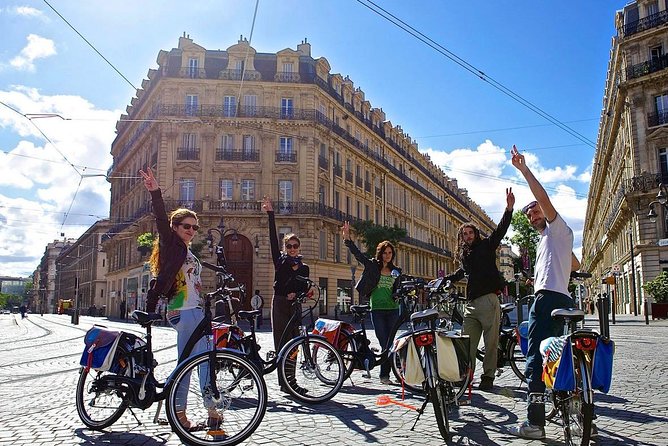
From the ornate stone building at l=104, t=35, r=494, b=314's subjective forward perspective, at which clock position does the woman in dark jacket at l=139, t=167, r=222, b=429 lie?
The woman in dark jacket is roughly at 12 o'clock from the ornate stone building.

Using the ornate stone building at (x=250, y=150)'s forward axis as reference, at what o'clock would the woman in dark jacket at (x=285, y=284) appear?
The woman in dark jacket is roughly at 12 o'clock from the ornate stone building.

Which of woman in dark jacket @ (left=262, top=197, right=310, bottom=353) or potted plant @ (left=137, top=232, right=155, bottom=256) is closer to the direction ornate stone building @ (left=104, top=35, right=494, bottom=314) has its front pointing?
the woman in dark jacket

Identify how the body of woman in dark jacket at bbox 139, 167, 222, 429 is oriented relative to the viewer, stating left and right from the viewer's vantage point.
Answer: facing the viewer and to the right of the viewer

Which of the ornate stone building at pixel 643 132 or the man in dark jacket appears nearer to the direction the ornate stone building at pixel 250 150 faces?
the man in dark jacket

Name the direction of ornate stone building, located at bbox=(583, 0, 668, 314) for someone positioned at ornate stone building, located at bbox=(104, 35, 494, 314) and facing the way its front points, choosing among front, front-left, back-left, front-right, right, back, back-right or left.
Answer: left

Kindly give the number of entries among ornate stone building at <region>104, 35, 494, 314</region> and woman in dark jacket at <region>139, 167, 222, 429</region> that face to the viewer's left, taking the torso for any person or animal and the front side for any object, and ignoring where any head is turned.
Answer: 0

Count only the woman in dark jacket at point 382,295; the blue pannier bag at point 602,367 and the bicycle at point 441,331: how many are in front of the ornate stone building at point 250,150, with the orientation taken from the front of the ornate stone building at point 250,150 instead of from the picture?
3

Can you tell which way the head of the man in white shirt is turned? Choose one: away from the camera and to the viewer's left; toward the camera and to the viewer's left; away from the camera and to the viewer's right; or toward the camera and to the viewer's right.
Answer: toward the camera and to the viewer's left

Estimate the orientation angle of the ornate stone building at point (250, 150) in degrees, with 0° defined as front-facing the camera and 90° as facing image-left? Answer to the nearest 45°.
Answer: approximately 0°

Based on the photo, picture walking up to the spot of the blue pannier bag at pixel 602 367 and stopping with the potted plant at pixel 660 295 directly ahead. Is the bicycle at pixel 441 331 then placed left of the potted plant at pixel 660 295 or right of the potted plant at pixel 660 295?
left

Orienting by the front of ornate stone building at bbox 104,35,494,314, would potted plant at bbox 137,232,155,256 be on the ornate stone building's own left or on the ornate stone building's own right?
on the ornate stone building's own right
